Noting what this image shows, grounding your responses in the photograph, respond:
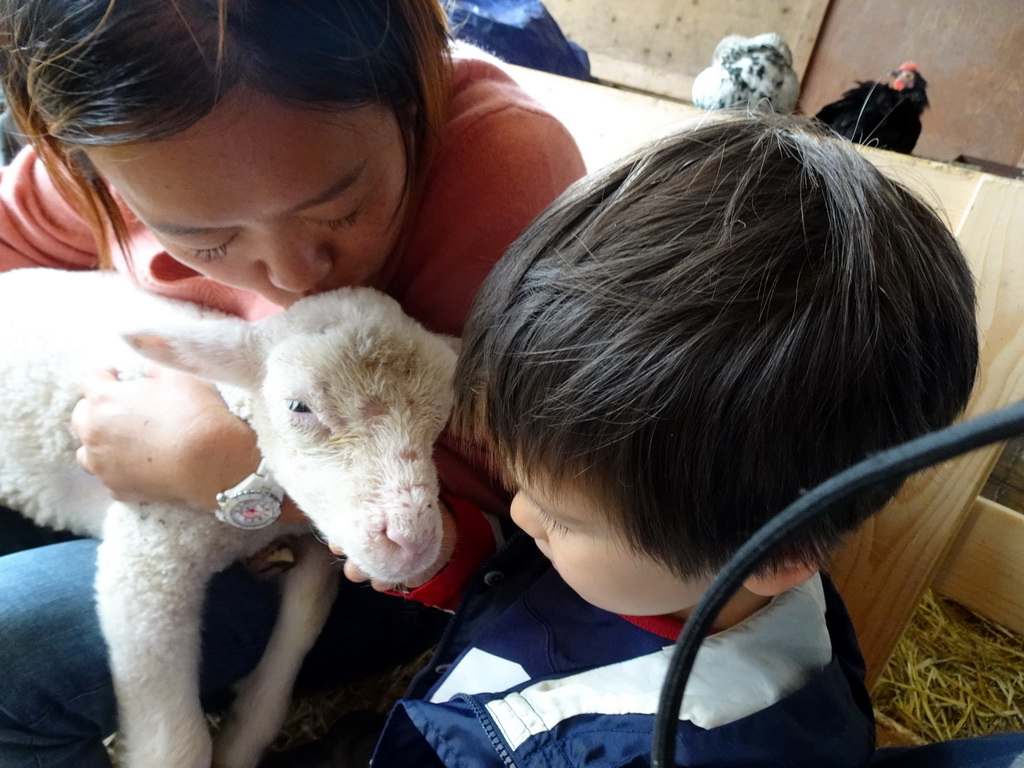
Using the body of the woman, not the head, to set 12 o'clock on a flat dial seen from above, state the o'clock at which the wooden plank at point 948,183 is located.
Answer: The wooden plank is roughly at 9 o'clock from the woman.

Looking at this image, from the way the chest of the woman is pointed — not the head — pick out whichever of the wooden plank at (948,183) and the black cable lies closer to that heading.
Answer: the black cable

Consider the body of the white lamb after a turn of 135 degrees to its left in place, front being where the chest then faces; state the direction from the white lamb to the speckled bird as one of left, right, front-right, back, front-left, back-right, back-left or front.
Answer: front-right

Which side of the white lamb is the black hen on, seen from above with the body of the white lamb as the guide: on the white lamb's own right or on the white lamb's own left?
on the white lamb's own left

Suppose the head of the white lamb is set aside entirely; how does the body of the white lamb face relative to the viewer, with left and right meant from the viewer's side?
facing the viewer and to the right of the viewer

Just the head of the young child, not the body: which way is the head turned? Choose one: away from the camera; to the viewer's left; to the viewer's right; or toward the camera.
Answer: to the viewer's left

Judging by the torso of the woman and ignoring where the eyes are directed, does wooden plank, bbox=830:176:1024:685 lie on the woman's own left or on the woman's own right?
on the woman's own left

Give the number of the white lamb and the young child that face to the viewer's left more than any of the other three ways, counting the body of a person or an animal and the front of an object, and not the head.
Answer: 1

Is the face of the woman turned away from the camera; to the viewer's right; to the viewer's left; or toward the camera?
toward the camera

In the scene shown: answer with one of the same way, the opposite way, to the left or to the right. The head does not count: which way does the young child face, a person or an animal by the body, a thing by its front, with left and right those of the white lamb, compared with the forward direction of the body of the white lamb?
the opposite way

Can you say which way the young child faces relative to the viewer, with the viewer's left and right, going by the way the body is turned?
facing to the left of the viewer

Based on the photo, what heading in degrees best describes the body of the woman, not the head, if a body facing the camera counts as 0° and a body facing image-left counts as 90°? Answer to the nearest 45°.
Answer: approximately 0°
